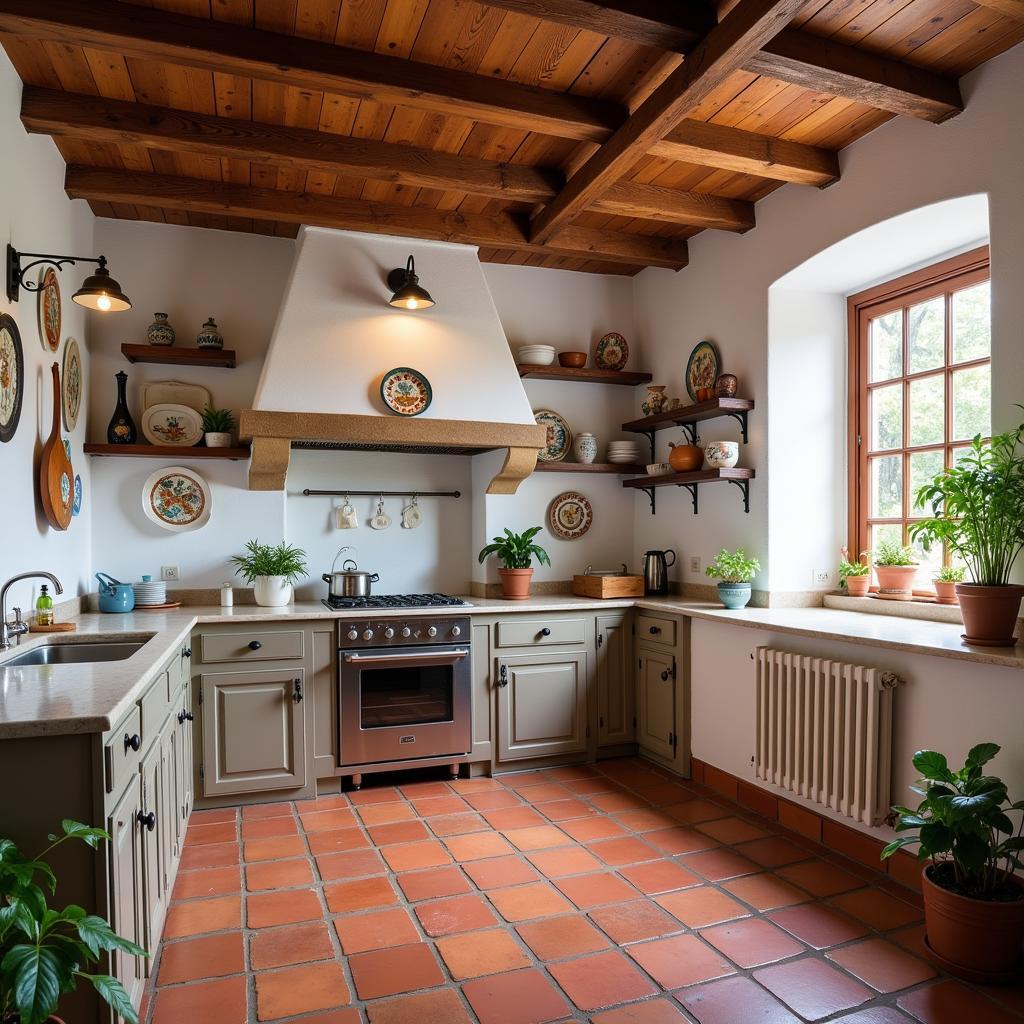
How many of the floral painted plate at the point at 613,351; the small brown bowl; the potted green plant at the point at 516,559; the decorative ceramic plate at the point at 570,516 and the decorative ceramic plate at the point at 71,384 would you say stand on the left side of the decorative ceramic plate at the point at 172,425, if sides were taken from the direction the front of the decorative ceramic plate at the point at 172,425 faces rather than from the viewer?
4

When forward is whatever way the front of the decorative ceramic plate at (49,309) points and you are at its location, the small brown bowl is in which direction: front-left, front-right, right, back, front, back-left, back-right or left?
front

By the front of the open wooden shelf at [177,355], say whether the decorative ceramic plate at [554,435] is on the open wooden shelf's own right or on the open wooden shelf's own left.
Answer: on the open wooden shelf's own left

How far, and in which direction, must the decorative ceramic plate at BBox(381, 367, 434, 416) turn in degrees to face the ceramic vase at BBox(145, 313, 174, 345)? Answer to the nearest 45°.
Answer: approximately 90° to its right

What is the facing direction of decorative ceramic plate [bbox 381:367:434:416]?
toward the camera

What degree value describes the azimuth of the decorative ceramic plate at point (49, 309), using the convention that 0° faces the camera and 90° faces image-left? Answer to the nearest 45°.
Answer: approximately 270°

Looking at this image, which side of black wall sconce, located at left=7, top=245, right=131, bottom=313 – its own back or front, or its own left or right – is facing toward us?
right

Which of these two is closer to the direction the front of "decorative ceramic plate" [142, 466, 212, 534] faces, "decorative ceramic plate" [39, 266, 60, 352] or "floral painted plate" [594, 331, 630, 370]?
the decorative ceramic plate

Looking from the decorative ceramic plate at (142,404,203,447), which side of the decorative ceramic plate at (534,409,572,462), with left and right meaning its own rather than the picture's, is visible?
right

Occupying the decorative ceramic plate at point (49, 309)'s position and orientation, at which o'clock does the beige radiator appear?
The beige radiator is roughly at 1 o'clock from the decorative ceramic plate.

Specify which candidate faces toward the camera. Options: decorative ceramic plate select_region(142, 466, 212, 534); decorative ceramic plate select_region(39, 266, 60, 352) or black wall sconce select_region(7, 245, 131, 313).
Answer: decorative ceramic plate select_region(142, 466, 212, 534)

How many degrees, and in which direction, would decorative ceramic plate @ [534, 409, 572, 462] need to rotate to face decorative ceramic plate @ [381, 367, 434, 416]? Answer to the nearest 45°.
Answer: approximately 45° to its right

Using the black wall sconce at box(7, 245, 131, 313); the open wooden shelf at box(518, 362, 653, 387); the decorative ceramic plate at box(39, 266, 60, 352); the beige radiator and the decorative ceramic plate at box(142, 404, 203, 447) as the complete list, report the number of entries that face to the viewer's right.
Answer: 2

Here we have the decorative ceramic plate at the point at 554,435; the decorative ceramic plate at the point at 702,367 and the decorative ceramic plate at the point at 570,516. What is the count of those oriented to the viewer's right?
0

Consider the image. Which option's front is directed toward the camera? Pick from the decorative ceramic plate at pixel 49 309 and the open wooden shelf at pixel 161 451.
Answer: the open wooden shelf

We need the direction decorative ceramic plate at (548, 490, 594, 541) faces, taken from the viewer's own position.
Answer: facing the viewer
